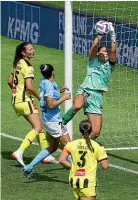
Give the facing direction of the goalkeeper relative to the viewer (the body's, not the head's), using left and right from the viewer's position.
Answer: facing the viewer

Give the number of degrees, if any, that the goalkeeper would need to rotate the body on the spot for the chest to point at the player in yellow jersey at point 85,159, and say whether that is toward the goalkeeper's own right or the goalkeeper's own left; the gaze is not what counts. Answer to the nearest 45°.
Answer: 0° — they already face them

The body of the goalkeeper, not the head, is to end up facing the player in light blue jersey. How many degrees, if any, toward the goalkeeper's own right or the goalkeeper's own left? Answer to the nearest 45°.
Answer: approximately 45° to the goalkeeper's own right

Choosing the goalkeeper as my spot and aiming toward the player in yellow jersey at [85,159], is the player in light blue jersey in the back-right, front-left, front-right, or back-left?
front-right

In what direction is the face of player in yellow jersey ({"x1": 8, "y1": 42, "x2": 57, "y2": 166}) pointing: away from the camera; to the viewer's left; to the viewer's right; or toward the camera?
to the viewer's right

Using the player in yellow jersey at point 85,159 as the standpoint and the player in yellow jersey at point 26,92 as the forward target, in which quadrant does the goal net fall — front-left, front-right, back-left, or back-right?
front-right

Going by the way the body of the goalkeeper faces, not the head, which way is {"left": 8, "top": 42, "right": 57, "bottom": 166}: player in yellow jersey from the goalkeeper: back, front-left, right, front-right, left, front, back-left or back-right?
right

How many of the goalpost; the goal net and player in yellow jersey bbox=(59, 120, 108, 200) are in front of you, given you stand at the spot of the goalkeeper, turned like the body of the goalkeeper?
1
